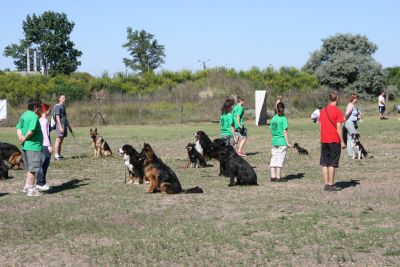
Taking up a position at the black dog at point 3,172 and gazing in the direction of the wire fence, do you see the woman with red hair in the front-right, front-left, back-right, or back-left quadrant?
back-right

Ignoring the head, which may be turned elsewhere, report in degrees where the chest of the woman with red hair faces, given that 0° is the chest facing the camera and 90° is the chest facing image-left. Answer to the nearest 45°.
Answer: approximately 270°

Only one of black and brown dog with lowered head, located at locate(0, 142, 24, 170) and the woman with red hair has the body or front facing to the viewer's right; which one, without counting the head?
the woman with red hair

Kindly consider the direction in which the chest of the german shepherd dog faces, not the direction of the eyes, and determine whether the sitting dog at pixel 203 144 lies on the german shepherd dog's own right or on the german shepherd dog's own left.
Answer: on the german shepherd dog's own left

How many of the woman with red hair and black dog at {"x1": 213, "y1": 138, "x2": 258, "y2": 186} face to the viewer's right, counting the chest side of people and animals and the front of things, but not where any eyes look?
1

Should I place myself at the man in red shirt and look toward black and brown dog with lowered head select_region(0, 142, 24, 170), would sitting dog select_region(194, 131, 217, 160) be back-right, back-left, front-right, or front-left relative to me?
front-right

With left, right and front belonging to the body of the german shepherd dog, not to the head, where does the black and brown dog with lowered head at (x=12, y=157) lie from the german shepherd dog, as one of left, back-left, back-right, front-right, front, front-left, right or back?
front

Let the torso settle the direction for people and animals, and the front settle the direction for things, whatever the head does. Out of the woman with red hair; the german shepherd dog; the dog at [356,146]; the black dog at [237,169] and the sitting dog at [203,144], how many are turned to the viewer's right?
1

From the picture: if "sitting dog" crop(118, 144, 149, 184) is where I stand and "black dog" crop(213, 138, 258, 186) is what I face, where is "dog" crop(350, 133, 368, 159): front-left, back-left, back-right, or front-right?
front-left

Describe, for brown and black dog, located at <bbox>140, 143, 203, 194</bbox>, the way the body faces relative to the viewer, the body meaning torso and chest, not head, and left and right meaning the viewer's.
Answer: facing to the left of the viewer
